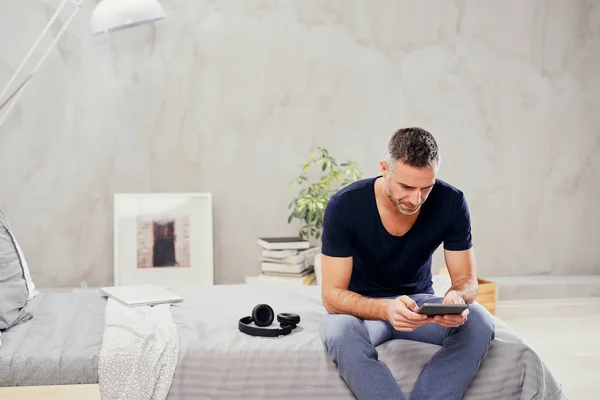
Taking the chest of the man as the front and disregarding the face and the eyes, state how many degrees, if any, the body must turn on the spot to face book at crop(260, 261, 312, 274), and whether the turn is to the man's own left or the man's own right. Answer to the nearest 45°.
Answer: approximately 135° to the man's own right

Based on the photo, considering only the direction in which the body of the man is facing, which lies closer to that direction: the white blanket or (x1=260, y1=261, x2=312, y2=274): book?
the white blanket

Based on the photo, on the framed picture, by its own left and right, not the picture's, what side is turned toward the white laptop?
front

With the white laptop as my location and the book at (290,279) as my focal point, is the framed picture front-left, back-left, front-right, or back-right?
front-left

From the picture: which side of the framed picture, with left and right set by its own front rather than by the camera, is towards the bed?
front

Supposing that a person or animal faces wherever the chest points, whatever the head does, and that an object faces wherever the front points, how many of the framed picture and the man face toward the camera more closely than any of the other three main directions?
2

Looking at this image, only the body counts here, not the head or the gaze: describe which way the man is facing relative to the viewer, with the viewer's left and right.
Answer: facing the viewer

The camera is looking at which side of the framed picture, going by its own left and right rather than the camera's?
front

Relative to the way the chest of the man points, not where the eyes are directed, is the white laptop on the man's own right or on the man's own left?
on the man's own right
